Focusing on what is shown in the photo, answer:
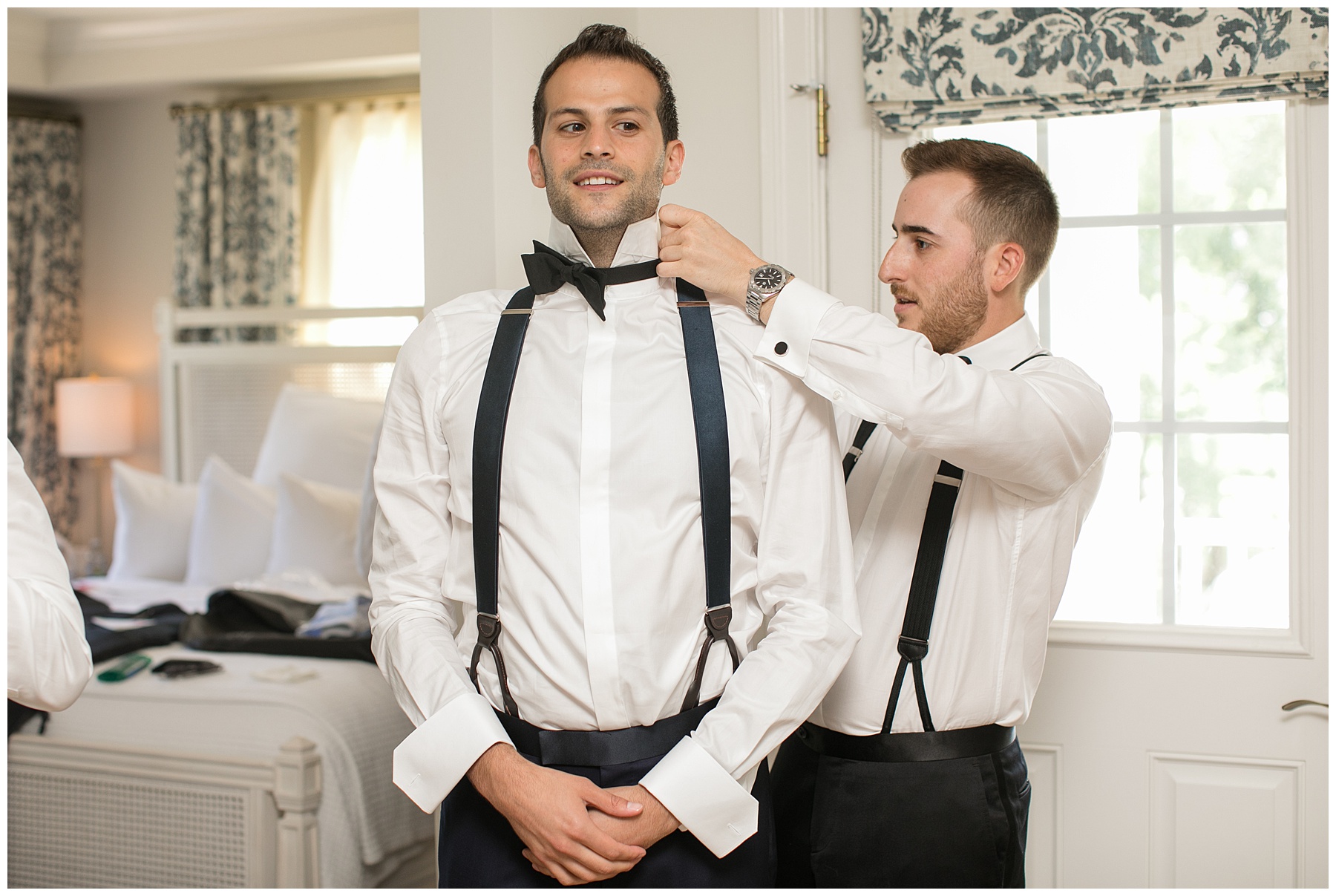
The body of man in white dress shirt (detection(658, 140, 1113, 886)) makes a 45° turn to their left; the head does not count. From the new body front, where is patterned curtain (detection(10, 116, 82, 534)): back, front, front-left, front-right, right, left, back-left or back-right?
back-right

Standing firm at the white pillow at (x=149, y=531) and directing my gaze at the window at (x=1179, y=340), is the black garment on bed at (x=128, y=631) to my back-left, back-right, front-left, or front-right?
front-right

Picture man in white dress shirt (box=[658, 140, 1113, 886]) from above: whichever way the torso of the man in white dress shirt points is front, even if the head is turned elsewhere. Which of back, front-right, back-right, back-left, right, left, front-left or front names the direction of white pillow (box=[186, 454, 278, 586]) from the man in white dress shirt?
right

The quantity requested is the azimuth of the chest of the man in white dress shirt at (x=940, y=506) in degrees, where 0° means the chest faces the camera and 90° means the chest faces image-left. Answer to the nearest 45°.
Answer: approximately 45°

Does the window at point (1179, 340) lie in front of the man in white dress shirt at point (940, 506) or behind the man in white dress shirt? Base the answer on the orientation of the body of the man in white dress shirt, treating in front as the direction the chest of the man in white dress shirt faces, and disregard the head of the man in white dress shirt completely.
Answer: behind

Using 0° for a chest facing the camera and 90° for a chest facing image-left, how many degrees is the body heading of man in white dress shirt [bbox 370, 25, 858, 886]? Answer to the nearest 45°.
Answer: approximately 0°

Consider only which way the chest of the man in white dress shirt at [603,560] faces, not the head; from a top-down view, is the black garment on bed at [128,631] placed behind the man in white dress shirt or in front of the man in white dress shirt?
behind

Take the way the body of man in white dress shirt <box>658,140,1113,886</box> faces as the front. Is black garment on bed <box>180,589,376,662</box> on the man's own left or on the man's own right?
on the man's own right

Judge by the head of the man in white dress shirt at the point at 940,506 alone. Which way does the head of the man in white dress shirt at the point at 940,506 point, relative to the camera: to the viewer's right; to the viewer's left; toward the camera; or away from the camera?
to the viewer's left

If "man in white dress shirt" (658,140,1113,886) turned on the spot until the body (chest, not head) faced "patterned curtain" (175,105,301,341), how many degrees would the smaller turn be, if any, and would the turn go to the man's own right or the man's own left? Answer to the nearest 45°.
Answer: approximately 90° to the man's own right

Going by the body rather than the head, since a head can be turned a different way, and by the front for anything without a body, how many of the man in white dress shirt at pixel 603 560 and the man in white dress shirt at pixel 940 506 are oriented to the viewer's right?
0

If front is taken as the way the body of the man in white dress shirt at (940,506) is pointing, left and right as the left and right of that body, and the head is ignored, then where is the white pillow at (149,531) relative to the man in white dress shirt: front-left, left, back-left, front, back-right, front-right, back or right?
right
